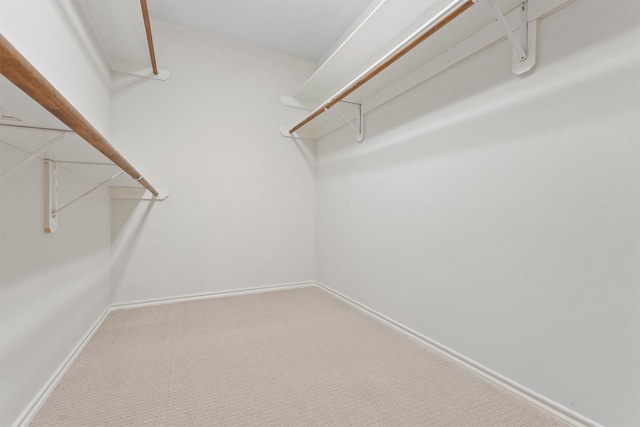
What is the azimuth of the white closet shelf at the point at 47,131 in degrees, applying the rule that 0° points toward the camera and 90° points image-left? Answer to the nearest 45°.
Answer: approximately 270°

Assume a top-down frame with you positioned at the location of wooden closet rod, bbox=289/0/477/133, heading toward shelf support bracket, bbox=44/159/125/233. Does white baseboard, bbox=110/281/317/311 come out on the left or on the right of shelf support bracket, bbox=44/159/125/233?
right

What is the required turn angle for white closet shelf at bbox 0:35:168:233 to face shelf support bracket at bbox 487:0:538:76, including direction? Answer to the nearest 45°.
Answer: approximately 45° to its right
